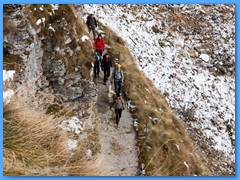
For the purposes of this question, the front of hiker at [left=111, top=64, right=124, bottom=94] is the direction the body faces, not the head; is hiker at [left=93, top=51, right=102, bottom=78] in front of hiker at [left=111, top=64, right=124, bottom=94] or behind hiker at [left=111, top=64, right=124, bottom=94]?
behind

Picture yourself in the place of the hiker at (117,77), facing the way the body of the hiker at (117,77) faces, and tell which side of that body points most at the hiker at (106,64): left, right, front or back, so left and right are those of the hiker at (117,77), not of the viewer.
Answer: back

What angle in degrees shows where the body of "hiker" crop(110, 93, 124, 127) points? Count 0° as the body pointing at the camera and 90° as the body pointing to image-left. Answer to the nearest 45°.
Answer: approximately 0°

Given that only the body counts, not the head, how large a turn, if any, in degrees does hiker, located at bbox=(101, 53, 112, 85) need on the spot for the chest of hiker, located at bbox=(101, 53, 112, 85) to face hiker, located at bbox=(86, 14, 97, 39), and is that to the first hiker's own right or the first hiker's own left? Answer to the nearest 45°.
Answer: approximately 180°

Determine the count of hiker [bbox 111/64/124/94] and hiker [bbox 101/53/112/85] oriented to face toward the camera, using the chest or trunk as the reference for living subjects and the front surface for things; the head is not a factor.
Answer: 2

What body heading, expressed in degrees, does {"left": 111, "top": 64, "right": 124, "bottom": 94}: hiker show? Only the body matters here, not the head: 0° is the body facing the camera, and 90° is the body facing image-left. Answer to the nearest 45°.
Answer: approximately 0°
